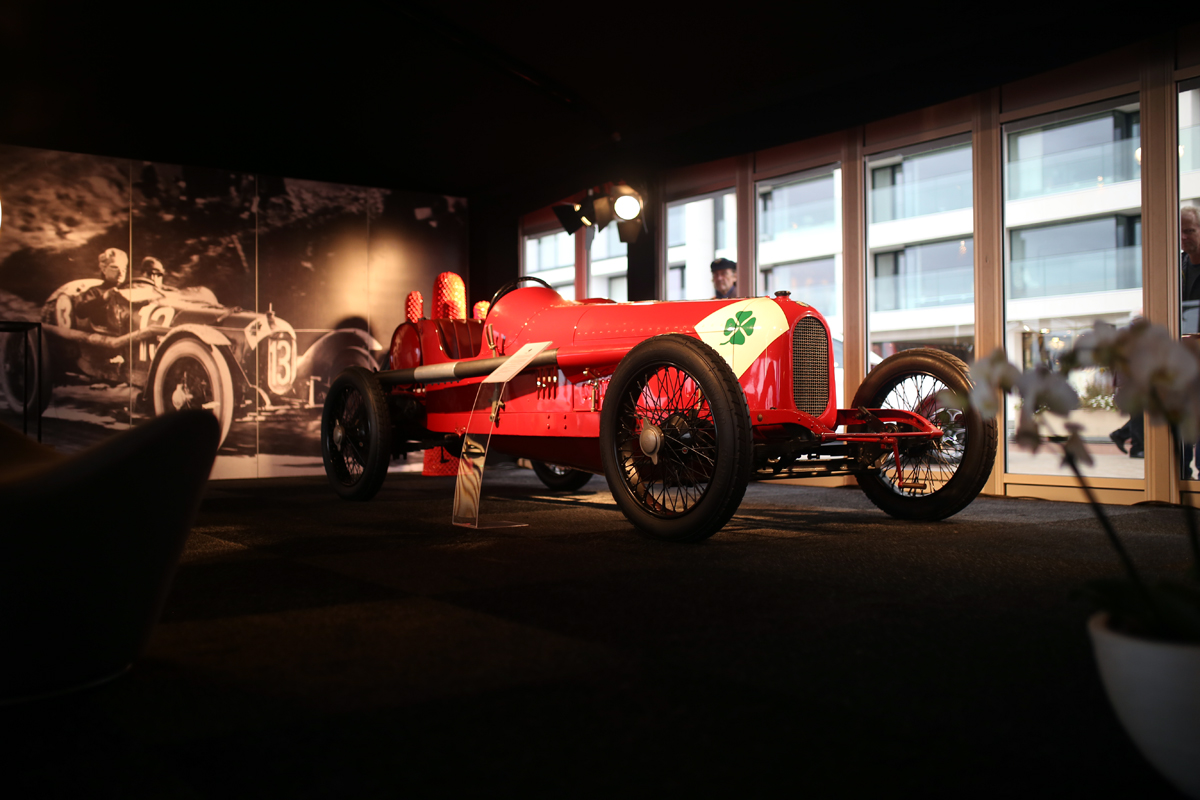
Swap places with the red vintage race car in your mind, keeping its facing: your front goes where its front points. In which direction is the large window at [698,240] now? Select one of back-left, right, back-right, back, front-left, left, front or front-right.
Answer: back-left

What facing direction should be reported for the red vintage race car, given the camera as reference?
facing the viewer and to the right of the viewer

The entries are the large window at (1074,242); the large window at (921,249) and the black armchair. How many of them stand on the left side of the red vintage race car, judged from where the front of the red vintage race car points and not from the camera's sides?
2

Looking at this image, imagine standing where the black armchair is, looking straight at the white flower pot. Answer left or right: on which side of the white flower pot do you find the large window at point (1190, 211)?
left

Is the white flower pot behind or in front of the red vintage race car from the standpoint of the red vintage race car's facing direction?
in front

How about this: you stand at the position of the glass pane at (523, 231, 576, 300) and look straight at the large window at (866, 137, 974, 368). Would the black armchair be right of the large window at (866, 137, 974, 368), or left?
right

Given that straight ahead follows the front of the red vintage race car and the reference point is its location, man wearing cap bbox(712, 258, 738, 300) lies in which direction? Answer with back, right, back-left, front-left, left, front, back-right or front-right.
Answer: back-left
